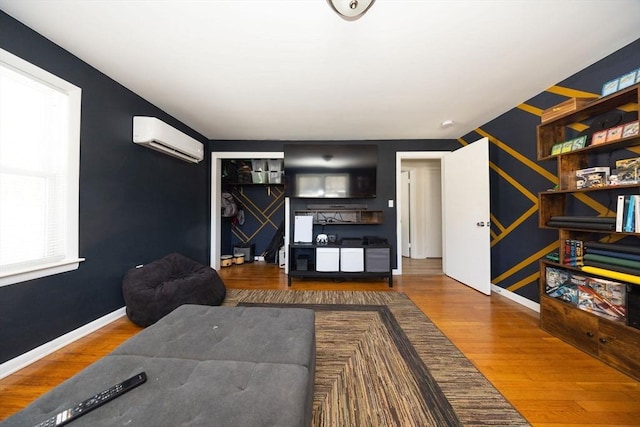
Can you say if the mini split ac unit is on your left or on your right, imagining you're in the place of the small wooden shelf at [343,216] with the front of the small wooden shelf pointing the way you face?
on your right

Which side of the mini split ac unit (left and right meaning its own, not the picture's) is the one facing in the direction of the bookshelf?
front

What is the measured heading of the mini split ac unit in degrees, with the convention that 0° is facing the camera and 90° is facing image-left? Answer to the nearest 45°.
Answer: approximately 315°

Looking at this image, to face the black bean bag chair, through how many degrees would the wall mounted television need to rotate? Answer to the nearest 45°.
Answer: approximately 45° to its right

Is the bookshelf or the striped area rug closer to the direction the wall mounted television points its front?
the striped area rug

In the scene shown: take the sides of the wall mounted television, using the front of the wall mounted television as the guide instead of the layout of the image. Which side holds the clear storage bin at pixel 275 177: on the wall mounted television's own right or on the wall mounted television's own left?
on the wall mounted television's own right

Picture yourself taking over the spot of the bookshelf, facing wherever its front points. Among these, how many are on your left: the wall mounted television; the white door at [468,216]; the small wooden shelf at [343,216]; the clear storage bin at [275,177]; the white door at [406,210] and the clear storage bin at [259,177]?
0

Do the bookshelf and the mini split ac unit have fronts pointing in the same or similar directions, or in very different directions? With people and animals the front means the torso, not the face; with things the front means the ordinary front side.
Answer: very different directions

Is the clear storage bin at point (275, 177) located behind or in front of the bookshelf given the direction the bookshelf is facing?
in front

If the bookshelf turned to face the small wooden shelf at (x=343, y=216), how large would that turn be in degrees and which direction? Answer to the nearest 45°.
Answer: approximately 45° to its right

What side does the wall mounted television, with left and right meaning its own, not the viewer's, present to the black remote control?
front

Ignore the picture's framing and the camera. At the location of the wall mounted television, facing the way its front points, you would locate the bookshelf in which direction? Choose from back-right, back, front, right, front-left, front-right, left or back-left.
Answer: front-left

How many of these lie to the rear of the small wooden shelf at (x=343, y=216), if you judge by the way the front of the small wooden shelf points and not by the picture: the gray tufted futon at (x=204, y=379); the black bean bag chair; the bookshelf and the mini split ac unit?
0

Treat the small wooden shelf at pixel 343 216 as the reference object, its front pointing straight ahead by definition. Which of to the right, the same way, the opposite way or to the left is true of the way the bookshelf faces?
to the right

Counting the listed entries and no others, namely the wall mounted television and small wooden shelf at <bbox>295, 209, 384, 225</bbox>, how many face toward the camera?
2

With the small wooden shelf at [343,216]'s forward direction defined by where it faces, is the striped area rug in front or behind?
in front

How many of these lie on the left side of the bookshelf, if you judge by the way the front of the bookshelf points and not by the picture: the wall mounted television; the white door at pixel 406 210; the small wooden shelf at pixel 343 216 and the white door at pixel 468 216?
0

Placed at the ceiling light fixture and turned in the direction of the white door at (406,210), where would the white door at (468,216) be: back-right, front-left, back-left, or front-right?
front-right

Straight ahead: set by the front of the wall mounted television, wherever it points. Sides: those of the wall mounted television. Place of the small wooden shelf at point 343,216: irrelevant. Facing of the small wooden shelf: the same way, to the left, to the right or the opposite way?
the same way

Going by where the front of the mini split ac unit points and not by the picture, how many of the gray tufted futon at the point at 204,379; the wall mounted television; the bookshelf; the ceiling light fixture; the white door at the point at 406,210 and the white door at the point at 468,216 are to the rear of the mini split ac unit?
0

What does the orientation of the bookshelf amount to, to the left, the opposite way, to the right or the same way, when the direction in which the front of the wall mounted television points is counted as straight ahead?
to the right

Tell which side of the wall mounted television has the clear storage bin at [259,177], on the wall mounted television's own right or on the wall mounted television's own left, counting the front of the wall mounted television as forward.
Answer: on the wall mounted television's own right

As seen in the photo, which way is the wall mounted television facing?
toward the camera
